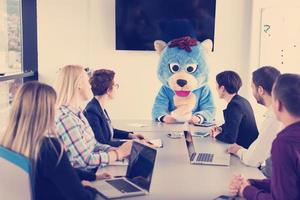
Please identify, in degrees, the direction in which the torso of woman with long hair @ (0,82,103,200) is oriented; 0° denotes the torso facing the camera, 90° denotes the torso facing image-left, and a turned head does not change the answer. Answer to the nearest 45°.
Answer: approximately 225°

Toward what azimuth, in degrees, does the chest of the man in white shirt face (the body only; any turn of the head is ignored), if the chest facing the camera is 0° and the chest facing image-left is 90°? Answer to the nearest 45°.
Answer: approximately 90°

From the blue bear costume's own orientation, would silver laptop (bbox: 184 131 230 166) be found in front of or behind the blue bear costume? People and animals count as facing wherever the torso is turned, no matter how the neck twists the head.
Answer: in front

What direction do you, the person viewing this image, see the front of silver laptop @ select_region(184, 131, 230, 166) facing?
facing to the right of the viewer

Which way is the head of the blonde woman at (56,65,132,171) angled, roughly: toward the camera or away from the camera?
away from the camera

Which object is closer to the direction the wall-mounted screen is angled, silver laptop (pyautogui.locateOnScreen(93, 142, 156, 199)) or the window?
the silver laptop

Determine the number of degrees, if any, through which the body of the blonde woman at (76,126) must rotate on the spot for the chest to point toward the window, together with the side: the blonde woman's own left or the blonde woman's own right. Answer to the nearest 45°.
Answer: approximately 90° to the blonde woman's own left

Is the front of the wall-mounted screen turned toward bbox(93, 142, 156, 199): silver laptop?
yes

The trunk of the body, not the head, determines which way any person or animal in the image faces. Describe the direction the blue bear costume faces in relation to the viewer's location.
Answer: facing the viewer

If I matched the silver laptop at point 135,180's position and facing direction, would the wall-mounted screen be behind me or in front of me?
behind

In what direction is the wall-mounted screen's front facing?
toward the camera

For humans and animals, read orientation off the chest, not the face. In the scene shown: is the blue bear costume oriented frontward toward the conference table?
yes

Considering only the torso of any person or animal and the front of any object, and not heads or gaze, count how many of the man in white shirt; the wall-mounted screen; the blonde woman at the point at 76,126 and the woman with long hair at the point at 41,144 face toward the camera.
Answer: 1

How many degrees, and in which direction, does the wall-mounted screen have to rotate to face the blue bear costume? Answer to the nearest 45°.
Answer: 0° — it already faces it

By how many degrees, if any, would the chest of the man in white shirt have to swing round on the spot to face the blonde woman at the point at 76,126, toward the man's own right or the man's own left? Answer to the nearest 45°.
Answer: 0° — they already face them

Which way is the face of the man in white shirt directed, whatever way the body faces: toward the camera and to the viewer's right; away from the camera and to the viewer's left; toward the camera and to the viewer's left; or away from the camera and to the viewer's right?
away from the camera and to the viewer's left
